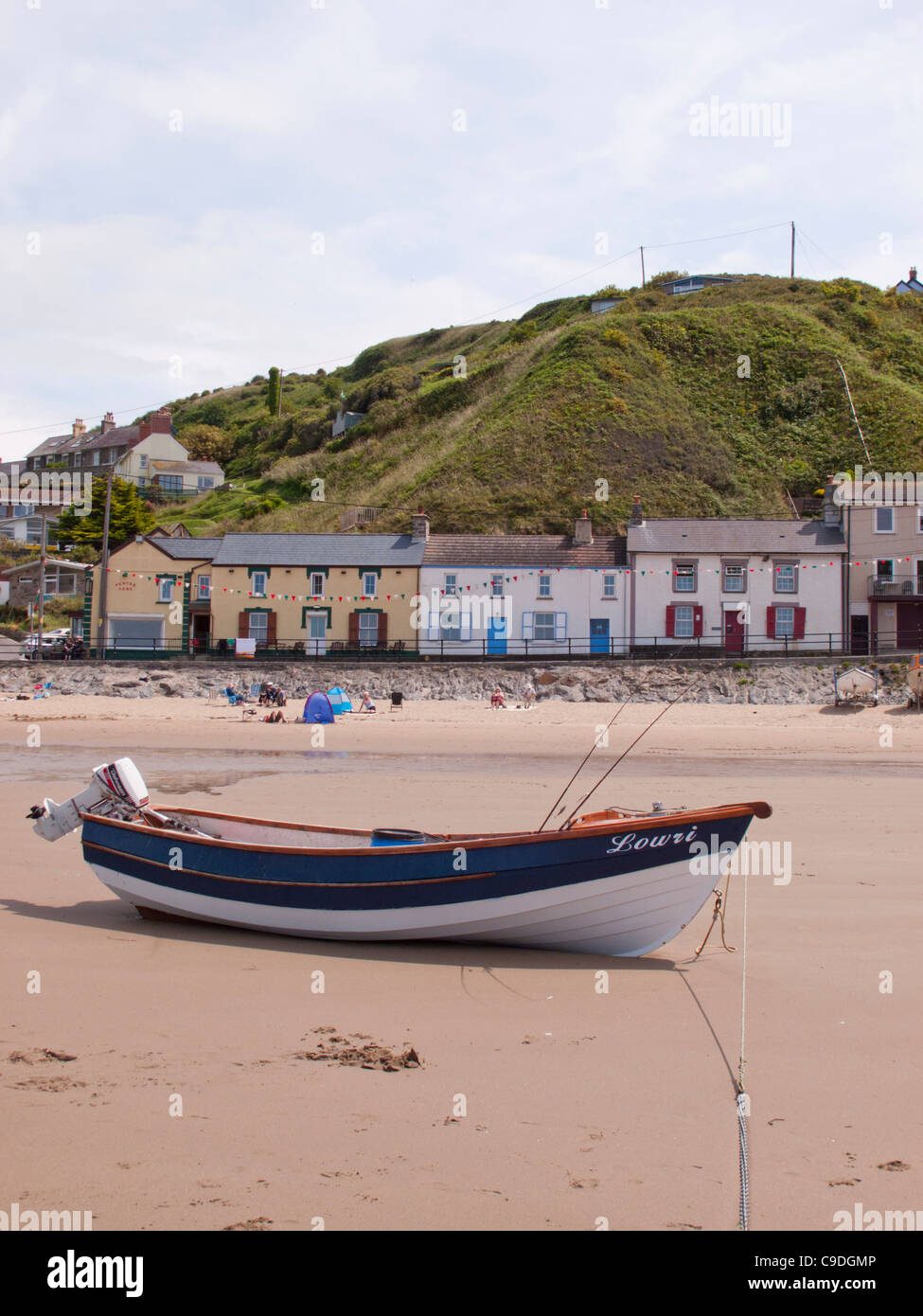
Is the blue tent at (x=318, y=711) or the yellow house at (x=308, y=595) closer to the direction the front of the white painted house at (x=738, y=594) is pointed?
the blue tent

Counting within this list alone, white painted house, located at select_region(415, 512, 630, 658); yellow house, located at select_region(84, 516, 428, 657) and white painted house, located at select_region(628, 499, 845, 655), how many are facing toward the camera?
3

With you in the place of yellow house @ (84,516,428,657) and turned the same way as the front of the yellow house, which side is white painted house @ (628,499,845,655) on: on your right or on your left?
on your left

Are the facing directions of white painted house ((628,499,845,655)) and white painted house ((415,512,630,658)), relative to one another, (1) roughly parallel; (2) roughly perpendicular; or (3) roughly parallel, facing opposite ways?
roughly parallel

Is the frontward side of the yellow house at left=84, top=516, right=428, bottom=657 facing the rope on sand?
yes

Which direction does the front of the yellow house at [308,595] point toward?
toward the camera

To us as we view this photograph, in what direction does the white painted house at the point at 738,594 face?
facing the viewer

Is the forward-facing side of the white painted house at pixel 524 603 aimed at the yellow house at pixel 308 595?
no

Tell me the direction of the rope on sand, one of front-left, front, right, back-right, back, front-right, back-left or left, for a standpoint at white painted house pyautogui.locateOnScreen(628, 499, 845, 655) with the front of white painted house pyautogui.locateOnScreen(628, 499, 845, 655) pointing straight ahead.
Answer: front

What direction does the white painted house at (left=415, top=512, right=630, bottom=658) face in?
toward the camera

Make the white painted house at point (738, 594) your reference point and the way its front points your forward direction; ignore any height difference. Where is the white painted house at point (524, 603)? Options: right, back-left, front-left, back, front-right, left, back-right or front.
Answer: right

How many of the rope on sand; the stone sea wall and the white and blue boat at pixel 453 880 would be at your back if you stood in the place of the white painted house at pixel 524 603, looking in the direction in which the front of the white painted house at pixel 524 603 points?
0

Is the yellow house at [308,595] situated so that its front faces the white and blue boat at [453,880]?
yes

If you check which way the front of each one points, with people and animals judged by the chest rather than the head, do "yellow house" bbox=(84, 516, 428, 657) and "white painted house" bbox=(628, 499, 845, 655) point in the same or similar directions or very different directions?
same or similar directions

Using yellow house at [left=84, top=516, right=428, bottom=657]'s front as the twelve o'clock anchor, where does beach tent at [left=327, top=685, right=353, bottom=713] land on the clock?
The beach tent is roughly at 12 o'clock from the yellow house.
